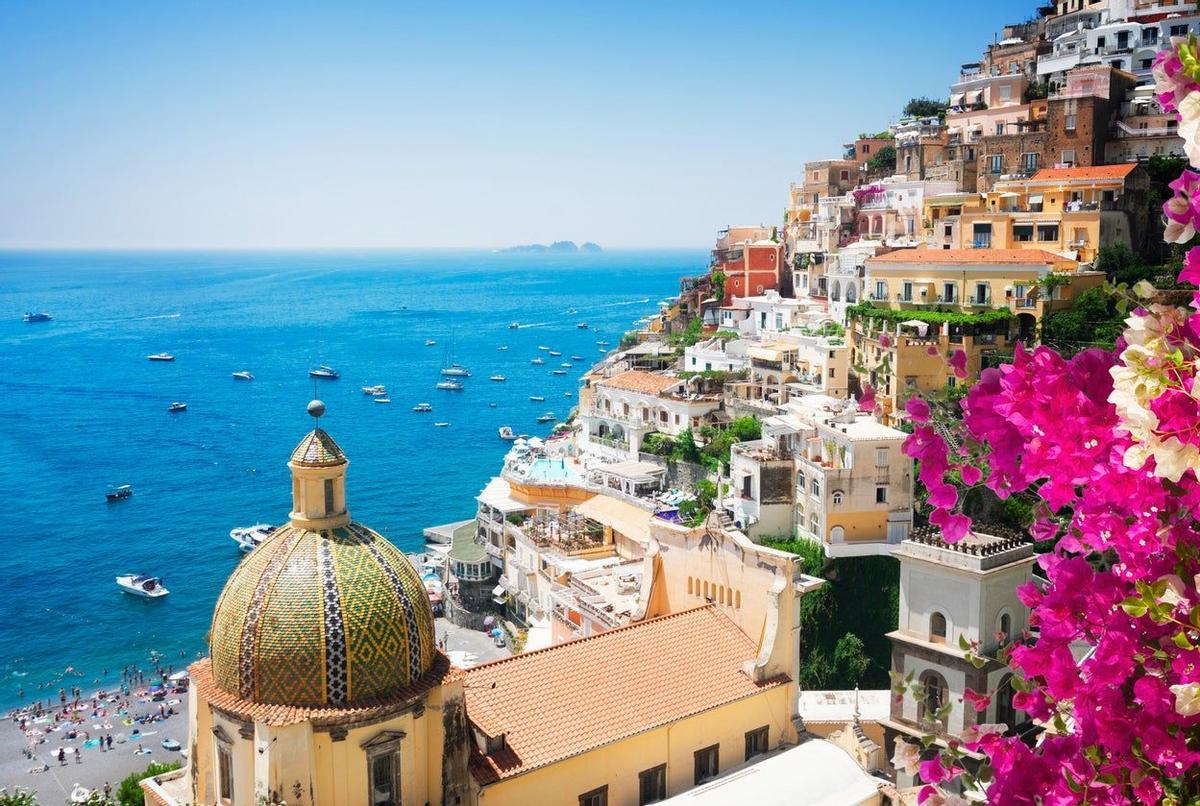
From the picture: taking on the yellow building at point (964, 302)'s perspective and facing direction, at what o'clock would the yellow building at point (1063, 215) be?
the yellow building at point (1063, 215) is roughly at 7 o'clock from the yellow building at point (964, 302).

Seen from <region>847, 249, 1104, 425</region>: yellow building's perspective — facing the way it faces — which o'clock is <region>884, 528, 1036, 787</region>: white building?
The white building is roughly at 12 o'clock from the yellow building.

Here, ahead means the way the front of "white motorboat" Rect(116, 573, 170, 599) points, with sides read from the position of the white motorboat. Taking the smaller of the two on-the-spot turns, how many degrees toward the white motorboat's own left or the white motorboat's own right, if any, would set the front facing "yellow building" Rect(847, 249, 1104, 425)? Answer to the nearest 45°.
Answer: approximately 180°

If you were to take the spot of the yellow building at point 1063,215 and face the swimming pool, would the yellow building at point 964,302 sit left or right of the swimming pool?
left

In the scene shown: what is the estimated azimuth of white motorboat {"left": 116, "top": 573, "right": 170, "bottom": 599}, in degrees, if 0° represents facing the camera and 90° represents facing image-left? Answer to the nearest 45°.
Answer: approximately 135°

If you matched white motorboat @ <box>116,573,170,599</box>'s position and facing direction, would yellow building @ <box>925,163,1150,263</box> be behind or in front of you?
behind

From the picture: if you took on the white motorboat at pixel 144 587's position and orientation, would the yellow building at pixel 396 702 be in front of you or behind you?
behind

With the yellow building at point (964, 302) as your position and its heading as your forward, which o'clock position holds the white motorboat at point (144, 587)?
The white motorboat is roughly at 3 o'clock from the yellow building.
